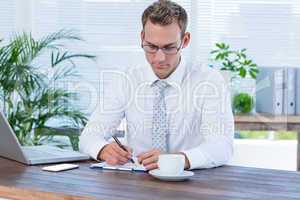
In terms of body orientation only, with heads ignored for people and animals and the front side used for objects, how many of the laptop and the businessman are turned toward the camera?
1

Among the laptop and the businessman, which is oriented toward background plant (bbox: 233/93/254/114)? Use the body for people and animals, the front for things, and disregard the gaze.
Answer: the laptop

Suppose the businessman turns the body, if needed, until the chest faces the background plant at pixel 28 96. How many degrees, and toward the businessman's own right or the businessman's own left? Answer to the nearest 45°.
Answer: approximately 135° to the businessman's own right

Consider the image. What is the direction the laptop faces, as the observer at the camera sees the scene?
facing away from the viewer and to the right of the viewer

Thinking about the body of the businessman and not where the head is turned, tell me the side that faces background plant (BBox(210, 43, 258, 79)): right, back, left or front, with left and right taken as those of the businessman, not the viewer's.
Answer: back

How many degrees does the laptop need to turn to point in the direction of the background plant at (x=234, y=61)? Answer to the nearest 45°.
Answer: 0° — it already faces it

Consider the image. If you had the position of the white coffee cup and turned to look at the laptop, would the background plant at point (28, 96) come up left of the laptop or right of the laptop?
right

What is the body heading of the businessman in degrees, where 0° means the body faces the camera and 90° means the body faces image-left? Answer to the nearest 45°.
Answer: approximately 0°
